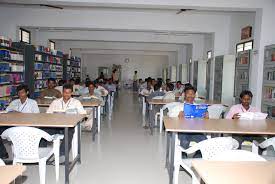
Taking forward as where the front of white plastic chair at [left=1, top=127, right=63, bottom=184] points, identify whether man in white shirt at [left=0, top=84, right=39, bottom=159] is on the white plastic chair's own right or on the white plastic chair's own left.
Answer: on the white plastic chair's own left

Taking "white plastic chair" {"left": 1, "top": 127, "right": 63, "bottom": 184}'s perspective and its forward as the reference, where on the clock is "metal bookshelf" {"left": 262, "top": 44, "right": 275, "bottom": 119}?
The metal bookshelf is roughly at 1 o'clock from the white plastic chair.

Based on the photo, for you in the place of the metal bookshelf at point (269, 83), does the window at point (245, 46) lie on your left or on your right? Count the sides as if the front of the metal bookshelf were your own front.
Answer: on your right

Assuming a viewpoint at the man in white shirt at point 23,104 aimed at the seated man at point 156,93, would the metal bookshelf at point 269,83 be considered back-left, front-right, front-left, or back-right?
front-right

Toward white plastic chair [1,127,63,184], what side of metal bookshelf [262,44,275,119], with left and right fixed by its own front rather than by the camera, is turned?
front

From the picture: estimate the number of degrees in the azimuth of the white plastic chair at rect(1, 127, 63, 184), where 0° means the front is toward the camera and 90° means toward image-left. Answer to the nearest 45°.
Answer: approximately 225°

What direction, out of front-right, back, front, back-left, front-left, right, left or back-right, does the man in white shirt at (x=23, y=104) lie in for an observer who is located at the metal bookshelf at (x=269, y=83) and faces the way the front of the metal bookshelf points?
front

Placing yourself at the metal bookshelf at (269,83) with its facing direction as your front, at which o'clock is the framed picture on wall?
The framed picture on wall is roughly at 4 o'clock from the metal bookshelf.

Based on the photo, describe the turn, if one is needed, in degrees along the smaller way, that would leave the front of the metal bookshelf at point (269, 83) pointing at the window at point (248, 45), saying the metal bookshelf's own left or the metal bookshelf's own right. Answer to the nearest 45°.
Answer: approximately 135° to the metal bookshelf's own right

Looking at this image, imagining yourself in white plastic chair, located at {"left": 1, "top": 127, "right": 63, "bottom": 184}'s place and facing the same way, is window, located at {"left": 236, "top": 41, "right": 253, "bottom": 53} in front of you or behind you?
in front

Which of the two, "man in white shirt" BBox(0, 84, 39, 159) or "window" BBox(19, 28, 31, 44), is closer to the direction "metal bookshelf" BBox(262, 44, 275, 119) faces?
the man in white shirt

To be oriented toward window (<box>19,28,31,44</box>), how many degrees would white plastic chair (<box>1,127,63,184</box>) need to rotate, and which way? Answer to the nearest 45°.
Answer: approximately 45° to its left

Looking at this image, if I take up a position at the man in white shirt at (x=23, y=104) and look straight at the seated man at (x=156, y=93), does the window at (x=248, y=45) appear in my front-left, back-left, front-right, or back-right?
front-right

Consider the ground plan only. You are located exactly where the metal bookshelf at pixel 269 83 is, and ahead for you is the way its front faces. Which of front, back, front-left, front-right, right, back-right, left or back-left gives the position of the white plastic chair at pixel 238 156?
front-left
